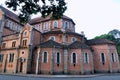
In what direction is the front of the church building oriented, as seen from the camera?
facing away from the viewer and to the left of the viewer
